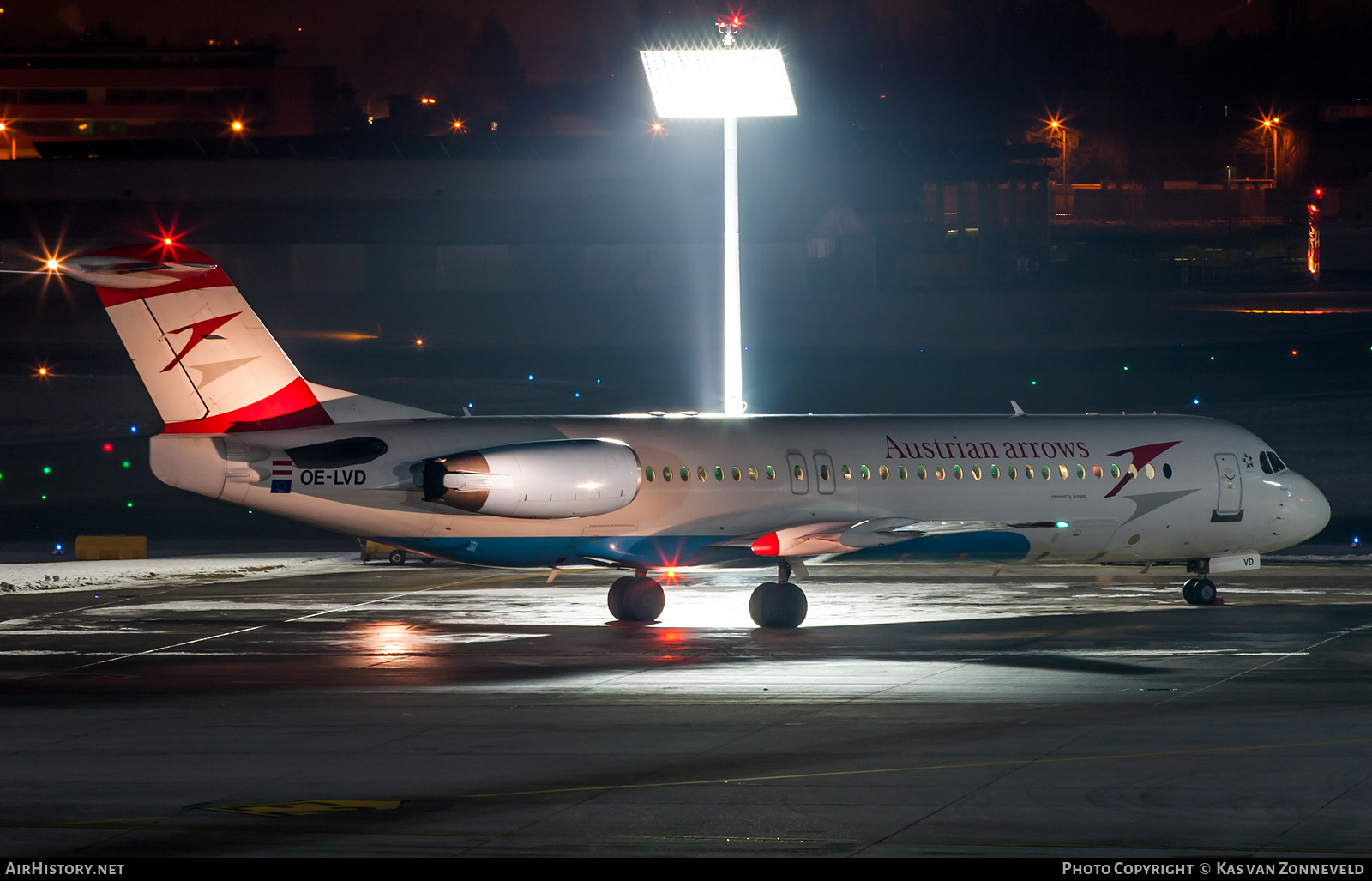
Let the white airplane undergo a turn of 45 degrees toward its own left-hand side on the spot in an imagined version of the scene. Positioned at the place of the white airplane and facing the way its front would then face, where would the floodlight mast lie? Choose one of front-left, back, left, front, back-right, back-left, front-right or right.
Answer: front

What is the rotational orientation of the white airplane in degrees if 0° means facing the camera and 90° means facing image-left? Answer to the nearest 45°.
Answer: approximately 225°
